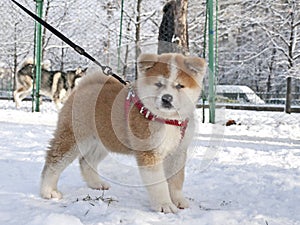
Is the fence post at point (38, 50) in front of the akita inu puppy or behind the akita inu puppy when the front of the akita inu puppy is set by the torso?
behind

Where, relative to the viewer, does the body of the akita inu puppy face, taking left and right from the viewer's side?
facing the viewer and to the right of the viewer

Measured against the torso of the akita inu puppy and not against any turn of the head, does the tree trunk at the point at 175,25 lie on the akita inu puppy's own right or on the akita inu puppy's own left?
on the akita inu puppy's own left

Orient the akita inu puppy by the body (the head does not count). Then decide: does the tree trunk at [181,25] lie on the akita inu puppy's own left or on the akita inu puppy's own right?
on the akita inu puppy's own left

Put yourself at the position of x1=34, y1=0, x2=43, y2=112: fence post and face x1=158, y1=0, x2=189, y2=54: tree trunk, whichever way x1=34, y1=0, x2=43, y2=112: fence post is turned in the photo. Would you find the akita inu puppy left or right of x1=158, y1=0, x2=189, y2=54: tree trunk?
right
